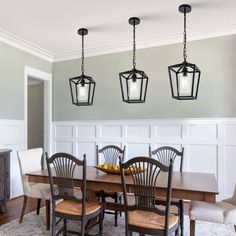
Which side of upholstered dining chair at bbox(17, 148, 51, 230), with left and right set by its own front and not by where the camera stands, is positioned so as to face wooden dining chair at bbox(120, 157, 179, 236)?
front

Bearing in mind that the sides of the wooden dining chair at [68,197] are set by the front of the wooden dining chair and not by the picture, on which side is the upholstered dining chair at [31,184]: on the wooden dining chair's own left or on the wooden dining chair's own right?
on the wooden dining chair's own left

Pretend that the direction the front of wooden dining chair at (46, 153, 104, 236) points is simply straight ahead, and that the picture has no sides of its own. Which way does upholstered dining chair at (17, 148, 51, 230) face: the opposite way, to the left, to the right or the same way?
to the right

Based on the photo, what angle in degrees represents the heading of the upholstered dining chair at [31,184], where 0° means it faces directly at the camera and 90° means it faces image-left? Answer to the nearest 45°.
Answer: approximately 315°

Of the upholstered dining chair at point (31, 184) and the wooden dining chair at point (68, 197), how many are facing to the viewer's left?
0

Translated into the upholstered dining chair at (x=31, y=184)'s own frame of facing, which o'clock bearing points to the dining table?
The dining table is roughly at 12 o'clock from the upholstered dining chair.

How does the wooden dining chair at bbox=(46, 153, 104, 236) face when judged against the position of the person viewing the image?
facing away from the viewer and to the right of the viewer

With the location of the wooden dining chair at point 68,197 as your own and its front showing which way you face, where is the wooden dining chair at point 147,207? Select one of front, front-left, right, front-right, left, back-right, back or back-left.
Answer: right

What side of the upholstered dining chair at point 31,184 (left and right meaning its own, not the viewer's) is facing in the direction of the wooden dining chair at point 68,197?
front
